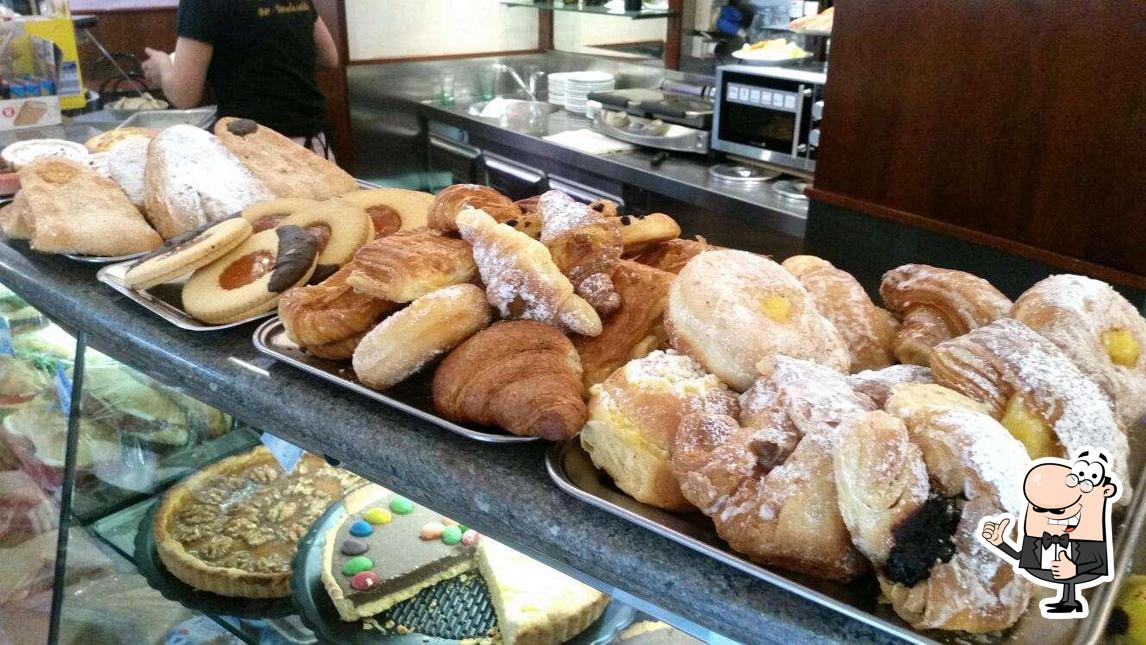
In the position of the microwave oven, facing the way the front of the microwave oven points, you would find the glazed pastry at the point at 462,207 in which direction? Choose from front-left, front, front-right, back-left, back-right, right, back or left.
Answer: front-left

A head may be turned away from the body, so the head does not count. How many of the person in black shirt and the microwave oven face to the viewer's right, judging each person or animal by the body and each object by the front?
0

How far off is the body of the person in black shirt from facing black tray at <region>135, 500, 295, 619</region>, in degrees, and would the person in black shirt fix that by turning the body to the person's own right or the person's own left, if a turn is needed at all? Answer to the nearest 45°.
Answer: approximately 135° to the person's own left

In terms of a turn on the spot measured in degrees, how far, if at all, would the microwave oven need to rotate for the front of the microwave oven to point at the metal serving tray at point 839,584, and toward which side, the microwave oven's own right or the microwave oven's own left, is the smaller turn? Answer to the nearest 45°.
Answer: approximately 45° to the microwave oven's own left

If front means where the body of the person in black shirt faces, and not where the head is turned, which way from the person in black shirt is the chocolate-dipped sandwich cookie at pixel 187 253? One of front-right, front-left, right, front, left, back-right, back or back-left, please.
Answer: back-left

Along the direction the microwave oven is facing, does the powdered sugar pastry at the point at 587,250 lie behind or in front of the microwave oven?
in front

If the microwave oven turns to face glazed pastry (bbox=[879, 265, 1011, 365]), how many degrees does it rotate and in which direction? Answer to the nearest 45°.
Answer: approximately 45° to its left

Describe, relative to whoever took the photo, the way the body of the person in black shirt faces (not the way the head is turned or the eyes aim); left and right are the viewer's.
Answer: facing away from the viewer and to the left of the viewer

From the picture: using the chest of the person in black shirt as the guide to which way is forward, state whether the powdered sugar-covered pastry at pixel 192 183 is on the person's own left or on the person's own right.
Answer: on the person's own left

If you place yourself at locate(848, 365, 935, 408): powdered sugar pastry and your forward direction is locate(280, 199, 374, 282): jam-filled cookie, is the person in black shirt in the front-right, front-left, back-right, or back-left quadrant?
front-right

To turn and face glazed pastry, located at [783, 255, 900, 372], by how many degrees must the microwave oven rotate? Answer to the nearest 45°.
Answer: approximately 45° to its left

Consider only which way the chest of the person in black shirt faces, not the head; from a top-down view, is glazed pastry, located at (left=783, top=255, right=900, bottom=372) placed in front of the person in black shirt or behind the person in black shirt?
behind

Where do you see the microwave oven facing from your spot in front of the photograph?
facing the viewer and to the left of the viewer
